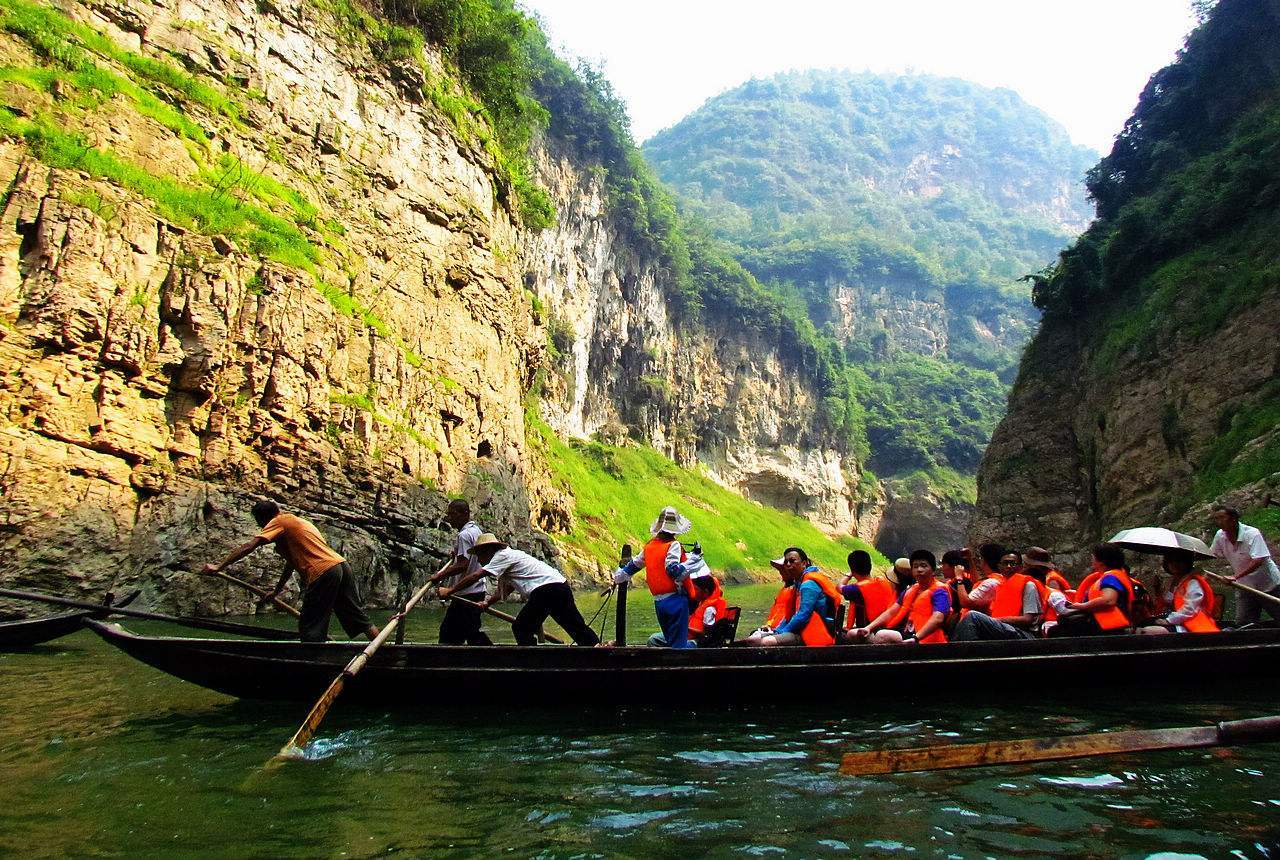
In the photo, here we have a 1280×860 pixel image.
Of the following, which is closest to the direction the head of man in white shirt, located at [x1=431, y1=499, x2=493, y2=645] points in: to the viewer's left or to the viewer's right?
to the viewer's left

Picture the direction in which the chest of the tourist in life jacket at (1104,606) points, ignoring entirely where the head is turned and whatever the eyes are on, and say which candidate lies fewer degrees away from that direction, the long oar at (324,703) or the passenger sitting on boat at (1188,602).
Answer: the long oar

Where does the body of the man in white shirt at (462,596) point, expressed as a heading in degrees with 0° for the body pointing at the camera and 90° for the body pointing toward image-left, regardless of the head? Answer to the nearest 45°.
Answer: approximately 90°

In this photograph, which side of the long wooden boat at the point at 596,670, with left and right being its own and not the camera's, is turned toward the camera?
left

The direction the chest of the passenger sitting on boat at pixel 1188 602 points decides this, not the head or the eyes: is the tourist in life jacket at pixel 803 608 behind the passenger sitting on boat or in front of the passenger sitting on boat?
in front

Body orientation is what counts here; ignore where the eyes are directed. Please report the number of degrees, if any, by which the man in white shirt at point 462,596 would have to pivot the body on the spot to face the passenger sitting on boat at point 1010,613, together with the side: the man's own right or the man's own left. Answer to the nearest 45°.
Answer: approximately 180°

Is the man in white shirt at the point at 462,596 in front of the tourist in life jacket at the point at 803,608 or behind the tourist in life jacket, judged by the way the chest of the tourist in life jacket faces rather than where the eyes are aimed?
in front
